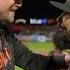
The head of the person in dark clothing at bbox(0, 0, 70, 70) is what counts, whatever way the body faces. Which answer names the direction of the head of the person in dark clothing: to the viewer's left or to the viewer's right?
to the viewer's right

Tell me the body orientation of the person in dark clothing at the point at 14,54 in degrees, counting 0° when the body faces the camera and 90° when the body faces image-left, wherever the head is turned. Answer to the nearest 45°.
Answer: approximately 315°
